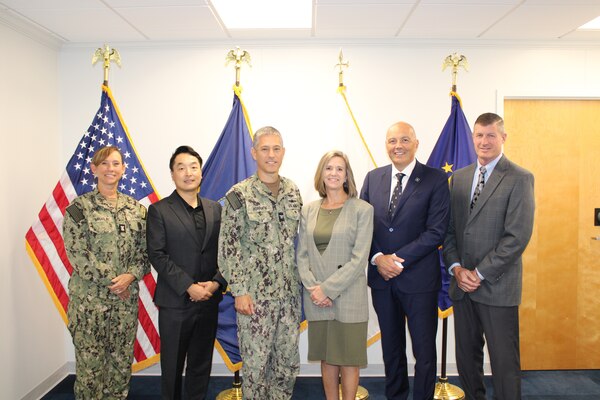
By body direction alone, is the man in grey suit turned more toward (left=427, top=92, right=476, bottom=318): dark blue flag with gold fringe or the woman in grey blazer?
the woman in grey blazer

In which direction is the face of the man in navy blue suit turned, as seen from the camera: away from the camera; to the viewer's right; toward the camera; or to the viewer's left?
toward the camera

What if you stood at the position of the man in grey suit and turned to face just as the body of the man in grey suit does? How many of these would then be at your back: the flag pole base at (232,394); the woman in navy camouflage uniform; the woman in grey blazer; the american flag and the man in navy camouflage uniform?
0

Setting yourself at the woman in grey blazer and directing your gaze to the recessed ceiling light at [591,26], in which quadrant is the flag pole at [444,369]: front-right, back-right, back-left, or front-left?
front-left

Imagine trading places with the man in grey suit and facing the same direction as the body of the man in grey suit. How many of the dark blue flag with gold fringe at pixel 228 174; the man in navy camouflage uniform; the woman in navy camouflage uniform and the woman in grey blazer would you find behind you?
0

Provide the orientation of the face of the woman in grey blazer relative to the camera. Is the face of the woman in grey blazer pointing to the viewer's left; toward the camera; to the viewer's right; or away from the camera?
toward the camera

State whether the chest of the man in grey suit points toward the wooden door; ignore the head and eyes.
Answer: no

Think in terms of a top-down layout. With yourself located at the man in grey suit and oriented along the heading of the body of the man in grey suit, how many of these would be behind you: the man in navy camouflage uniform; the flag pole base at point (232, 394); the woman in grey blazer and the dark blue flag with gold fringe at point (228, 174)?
0

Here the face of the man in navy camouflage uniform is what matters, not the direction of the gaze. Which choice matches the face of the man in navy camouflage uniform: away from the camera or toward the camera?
toward the camera

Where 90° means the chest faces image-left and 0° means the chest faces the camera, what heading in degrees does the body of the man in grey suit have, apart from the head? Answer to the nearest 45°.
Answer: approximately 45°

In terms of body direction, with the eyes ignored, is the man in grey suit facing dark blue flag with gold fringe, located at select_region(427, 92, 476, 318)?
no

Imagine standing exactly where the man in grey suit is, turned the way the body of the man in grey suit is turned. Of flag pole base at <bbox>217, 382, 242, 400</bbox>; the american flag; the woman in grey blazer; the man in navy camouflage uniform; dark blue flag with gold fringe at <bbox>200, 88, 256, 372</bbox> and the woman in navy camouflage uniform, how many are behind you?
0
